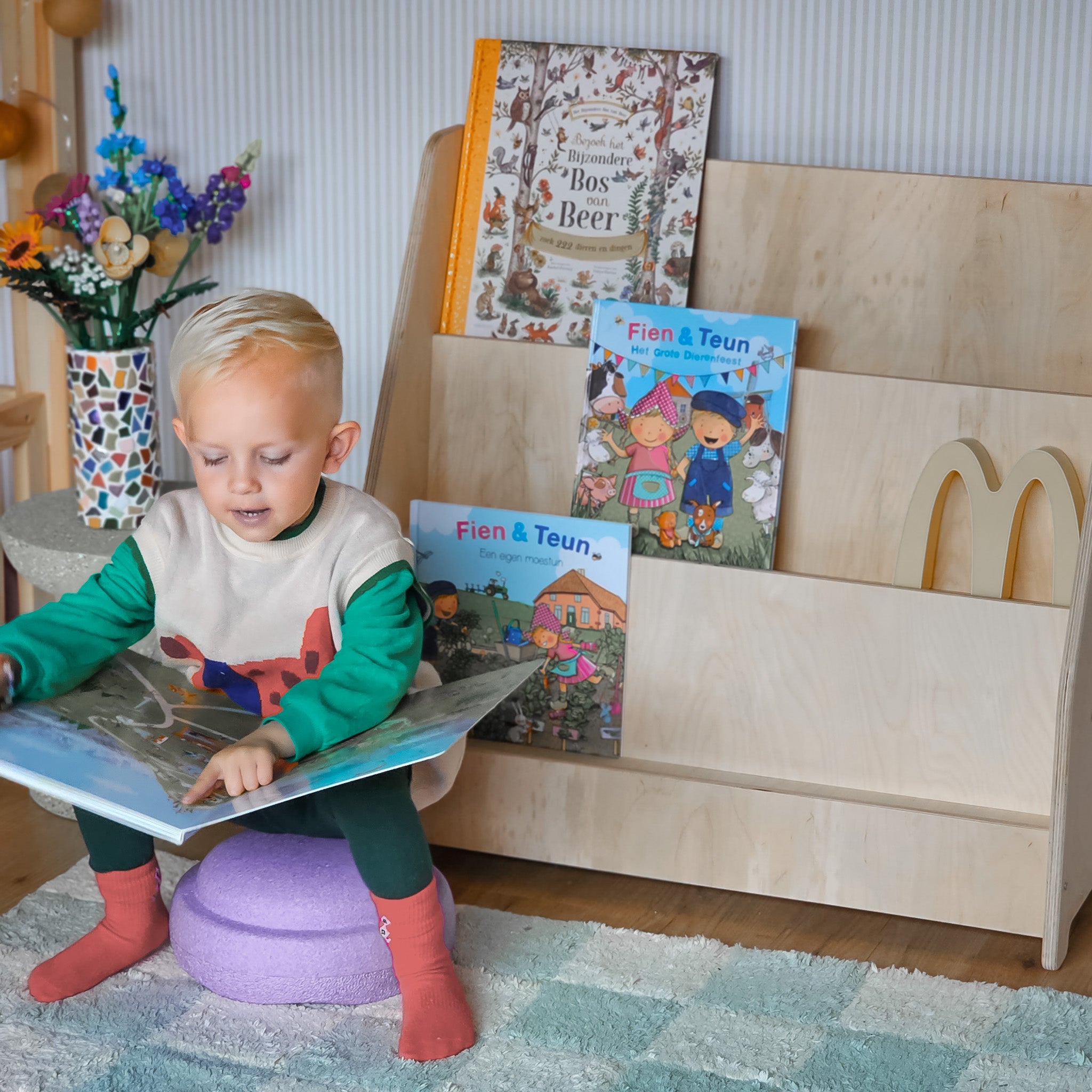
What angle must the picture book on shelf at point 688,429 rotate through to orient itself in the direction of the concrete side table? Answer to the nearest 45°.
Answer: approximately 90° to its right

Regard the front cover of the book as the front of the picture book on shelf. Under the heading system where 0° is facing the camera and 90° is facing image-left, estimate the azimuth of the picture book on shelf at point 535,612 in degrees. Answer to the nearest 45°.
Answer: approximately 0°

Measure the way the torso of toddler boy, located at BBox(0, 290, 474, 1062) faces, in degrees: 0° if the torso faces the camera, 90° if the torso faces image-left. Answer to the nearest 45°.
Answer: approximately 0°

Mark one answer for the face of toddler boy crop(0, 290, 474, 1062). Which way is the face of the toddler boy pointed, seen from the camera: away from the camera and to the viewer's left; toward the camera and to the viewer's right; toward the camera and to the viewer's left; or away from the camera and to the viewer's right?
toward the camera and to the viewer's left
